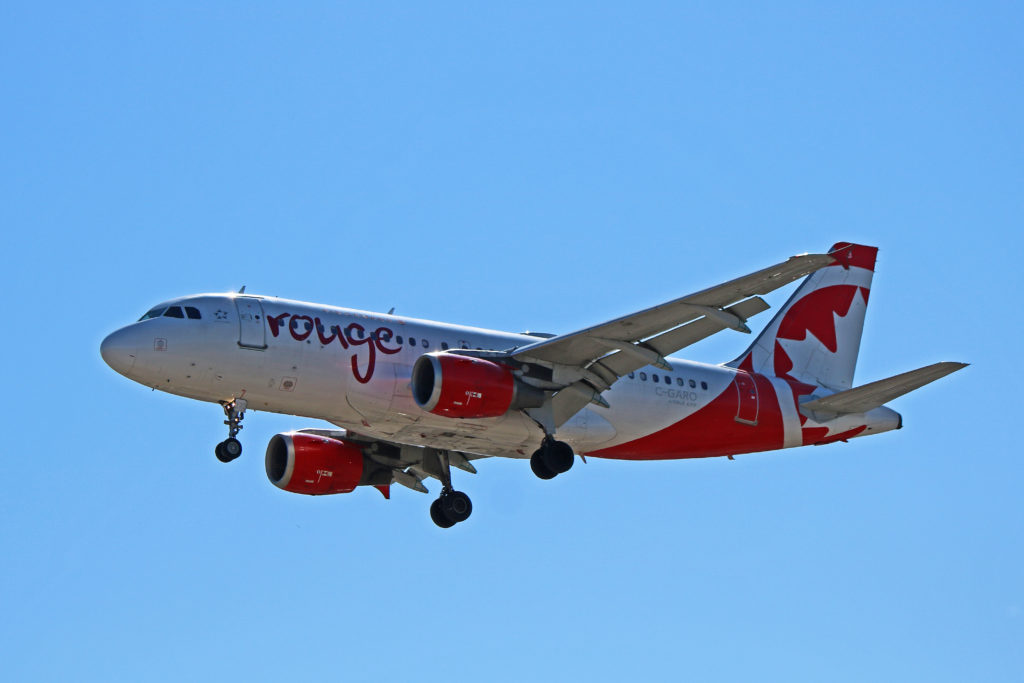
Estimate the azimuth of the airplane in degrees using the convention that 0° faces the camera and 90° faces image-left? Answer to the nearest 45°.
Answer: approximately 45°
